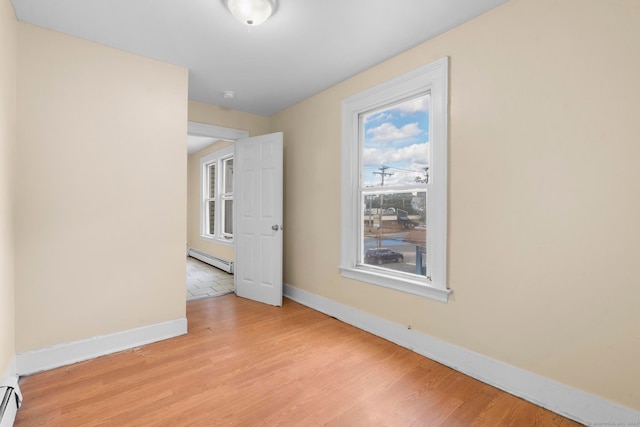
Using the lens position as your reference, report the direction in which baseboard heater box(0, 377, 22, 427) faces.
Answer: facing to the right of the viewer

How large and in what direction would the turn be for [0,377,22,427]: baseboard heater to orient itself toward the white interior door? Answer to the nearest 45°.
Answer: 0° — it already faces it

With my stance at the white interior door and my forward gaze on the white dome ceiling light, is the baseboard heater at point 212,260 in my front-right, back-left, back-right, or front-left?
back-right

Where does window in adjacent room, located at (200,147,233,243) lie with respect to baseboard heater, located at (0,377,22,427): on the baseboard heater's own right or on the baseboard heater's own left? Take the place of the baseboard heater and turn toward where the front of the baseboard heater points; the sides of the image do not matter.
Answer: on the baseboard heater's own left
